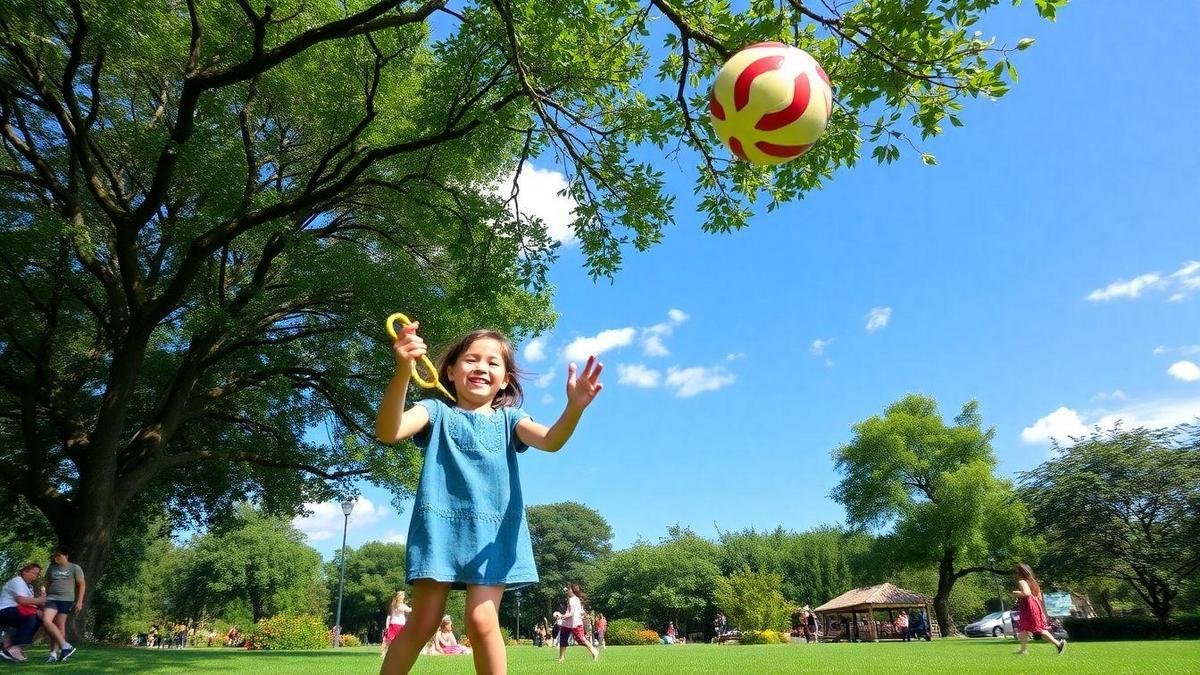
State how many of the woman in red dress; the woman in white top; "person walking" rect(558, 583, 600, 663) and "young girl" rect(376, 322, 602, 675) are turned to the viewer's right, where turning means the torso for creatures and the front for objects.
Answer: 1

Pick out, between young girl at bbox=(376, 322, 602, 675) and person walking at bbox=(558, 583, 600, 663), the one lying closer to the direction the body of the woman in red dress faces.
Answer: the person walking

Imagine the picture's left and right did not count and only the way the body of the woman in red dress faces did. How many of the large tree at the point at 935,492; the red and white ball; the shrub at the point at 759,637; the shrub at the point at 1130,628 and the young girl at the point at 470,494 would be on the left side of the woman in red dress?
2

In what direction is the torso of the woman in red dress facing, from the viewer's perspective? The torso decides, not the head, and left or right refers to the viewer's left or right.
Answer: facing to the left of the viewer

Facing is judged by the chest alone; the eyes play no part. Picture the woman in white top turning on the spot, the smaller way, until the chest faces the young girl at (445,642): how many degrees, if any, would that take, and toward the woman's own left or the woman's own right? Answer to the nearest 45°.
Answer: approximately 45° to the woman's own left

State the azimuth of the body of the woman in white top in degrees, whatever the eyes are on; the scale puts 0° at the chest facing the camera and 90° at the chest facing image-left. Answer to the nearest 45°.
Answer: approximately 270°

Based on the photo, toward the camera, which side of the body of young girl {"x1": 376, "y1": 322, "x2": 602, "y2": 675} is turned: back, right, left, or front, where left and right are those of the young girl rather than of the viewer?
front

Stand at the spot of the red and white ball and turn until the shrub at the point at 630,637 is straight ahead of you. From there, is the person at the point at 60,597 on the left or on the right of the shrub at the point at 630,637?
left

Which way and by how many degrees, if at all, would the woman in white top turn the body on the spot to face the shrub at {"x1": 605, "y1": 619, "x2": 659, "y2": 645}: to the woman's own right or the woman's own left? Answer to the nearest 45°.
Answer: approximately 45° to the woman's own left

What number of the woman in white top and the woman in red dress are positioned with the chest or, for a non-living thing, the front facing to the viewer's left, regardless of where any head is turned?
1
